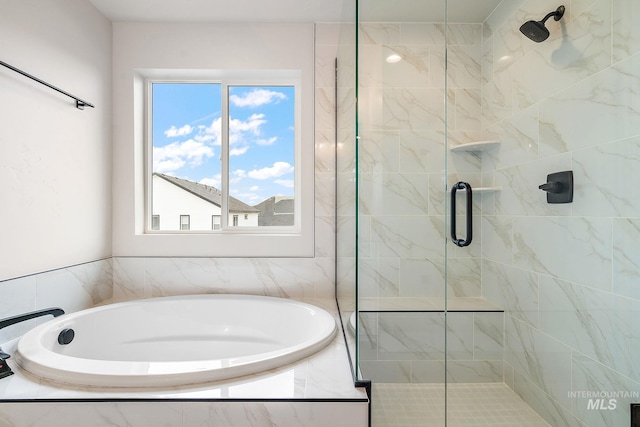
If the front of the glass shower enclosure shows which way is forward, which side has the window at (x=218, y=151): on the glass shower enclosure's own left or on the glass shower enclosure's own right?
on the glass shower enclosure's own right

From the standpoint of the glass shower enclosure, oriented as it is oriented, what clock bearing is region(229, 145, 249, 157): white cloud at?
The white cloud is roughly at 4 o'clock from the glass shower enclosure.

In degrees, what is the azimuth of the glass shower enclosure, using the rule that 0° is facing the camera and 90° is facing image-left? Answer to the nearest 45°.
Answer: approximately 0°

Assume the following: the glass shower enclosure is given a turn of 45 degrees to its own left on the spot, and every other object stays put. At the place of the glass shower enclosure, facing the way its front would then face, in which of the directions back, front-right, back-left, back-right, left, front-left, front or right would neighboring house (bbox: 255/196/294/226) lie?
back

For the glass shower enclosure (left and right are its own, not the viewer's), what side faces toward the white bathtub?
right
